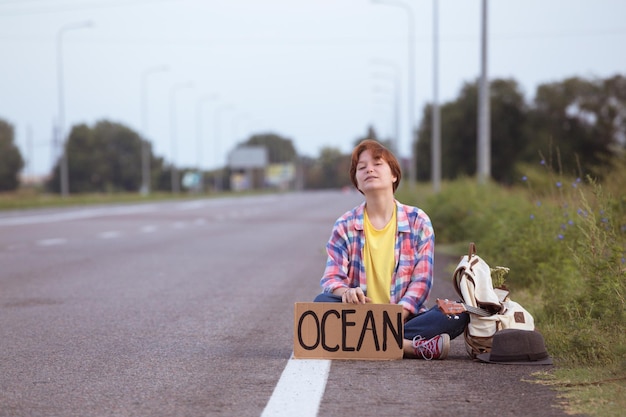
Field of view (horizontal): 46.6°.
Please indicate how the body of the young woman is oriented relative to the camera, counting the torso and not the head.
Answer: toward the camera

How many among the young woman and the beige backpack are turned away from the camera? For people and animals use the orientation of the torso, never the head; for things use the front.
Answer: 0

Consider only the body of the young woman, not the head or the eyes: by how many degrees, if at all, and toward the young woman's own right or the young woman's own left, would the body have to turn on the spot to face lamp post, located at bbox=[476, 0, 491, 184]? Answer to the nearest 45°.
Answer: approximately 180°

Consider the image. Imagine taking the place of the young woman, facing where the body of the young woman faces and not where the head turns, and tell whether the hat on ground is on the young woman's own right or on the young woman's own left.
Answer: on the young woman's own left

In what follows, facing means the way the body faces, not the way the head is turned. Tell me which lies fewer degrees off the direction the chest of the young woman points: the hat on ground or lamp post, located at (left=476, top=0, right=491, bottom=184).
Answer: the hat on ground
